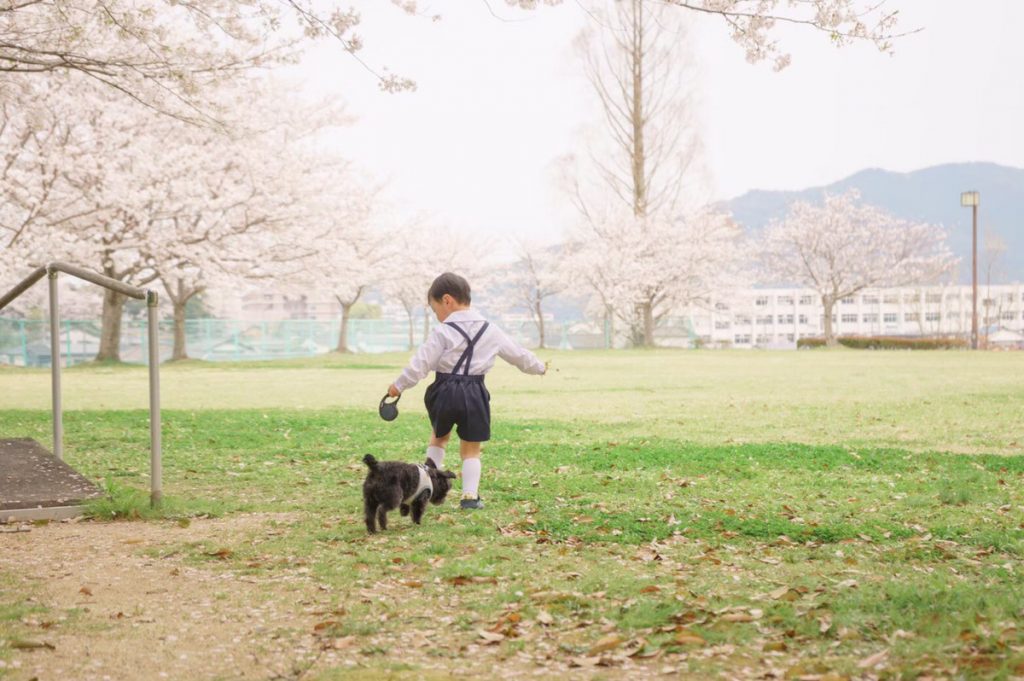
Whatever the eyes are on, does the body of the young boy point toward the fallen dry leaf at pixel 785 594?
no

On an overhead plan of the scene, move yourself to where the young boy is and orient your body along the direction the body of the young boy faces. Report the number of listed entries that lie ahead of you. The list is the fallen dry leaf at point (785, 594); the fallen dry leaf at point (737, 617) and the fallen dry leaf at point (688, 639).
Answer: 0

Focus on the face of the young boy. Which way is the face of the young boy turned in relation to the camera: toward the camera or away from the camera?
away from the camera

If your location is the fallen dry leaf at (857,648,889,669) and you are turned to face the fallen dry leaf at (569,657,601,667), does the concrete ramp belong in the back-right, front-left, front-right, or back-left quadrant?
front-right

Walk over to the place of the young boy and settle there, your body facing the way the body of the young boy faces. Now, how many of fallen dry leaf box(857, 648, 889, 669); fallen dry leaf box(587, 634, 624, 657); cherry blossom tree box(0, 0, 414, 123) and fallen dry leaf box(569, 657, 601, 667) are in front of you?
1

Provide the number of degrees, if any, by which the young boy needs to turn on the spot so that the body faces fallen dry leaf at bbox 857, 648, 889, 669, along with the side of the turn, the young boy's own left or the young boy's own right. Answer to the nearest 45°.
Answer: approximately 180°

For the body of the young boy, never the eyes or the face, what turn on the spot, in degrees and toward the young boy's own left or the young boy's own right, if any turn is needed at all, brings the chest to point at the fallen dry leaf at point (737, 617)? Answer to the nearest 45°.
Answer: approximately 180°

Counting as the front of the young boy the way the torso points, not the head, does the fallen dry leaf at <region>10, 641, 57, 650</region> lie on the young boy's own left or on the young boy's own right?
on the young boy's own left

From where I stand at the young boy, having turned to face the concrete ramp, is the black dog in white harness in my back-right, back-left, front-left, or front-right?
front-left

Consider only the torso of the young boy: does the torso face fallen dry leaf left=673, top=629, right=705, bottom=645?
no

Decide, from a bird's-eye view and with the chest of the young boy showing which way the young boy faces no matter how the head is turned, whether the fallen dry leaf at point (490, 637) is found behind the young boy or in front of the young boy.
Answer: behind

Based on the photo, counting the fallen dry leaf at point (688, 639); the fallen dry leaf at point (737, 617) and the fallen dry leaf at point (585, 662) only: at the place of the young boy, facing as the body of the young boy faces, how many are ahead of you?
0

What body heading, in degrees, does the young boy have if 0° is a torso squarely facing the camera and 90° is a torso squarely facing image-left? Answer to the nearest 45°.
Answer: approximately 135°

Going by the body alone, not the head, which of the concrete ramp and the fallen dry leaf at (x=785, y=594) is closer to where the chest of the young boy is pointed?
the concrete ramp

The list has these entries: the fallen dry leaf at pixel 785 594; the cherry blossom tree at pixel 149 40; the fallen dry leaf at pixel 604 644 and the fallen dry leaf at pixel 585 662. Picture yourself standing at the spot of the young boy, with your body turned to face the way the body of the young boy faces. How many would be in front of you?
1

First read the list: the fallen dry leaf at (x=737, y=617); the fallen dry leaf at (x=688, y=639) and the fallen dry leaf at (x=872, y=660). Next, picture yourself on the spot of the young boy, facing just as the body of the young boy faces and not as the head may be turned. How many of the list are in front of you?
0

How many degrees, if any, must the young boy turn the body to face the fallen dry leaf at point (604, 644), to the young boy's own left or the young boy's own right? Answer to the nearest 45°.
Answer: approximately 135° to the young boy's own left

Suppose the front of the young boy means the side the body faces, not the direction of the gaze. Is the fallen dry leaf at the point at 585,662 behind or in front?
behind
